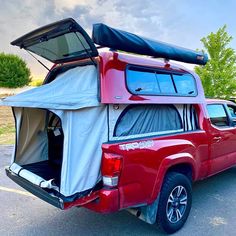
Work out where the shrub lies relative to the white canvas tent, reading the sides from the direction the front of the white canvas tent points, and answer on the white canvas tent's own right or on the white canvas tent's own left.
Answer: on the white canvas tent's own right

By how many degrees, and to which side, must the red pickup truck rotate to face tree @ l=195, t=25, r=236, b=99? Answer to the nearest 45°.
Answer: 0° — it already faces it

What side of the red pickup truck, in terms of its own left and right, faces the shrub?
left

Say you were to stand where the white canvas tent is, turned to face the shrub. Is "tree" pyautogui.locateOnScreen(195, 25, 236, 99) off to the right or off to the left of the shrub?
right

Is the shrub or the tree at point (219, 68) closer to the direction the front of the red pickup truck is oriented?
the tree

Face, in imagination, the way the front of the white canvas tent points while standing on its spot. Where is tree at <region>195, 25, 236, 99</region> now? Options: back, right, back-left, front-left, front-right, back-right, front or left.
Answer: back

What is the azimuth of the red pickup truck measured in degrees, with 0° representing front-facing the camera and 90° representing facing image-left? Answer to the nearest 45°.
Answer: approximately 225°
